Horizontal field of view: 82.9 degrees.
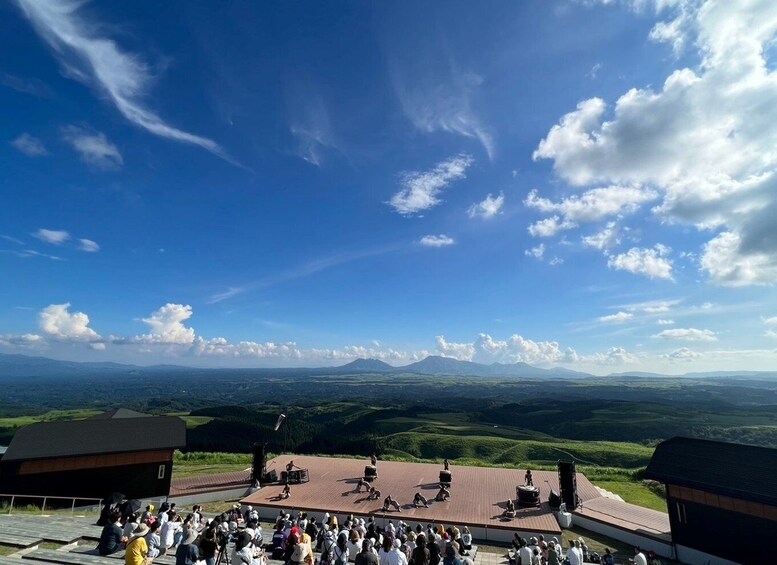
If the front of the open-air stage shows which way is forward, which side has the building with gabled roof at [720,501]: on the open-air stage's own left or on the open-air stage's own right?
on the open-air stage's own left

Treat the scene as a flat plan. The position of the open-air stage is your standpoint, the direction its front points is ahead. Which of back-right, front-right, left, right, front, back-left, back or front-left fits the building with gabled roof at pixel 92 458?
right

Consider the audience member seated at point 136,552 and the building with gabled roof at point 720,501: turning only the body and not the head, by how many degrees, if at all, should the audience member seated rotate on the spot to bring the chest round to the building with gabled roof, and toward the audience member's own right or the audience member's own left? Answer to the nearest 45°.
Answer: approximately 45° to the audience member's own right

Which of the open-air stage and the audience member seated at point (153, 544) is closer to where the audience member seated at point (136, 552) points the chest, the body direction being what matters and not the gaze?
the open-air stage

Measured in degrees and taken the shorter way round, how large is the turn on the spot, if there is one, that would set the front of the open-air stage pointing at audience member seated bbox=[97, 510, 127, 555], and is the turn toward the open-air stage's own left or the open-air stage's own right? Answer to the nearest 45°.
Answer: approximately 45° to the open-air stage's own right

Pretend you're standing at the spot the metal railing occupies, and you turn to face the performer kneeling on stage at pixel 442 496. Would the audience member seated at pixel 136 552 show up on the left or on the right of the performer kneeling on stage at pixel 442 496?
right

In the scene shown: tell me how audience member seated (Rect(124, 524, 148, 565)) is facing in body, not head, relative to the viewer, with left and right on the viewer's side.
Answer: facing away from the viewer and to the right of the viewer

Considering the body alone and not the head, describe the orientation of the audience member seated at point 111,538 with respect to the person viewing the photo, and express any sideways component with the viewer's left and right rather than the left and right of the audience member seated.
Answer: facing away from the viewer and to the right of the viewer

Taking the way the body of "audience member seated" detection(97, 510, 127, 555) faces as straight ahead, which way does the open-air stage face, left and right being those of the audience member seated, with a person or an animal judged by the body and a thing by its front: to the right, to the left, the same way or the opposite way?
the opposite way

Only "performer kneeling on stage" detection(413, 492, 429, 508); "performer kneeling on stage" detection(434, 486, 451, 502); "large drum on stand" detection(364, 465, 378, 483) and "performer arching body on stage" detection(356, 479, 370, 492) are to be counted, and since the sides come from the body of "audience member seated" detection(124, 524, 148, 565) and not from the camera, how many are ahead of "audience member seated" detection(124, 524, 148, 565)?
4
